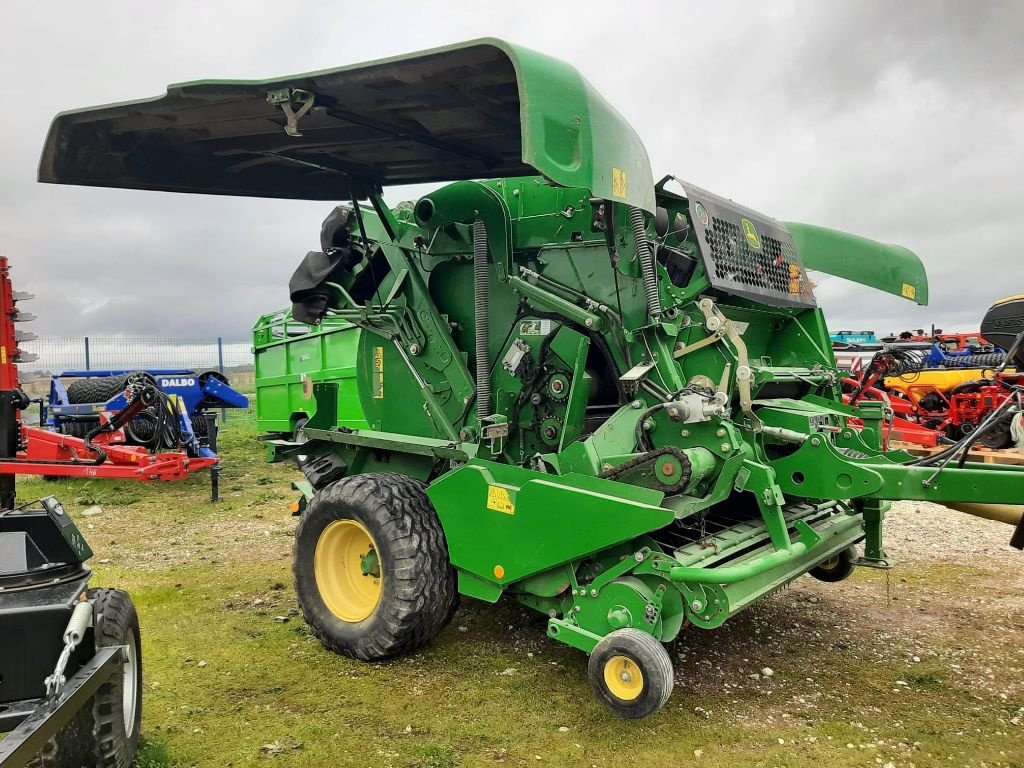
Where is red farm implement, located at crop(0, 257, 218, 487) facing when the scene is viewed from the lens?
facing to the right of the viewer
